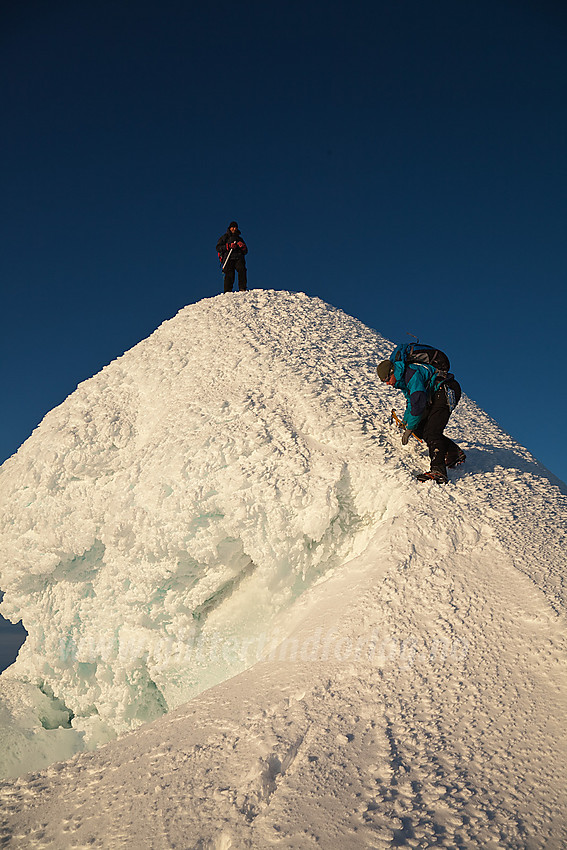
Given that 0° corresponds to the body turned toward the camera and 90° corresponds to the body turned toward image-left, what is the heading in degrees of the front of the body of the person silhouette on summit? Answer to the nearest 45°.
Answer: approximately 0°

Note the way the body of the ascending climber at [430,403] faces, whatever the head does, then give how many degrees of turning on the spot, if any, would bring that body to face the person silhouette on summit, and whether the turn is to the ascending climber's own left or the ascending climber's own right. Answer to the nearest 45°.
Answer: approximately 45° to the ascending climber's own right

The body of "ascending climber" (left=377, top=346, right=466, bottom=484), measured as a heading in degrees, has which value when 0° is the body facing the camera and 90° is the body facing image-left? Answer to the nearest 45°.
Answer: approximately 90°
